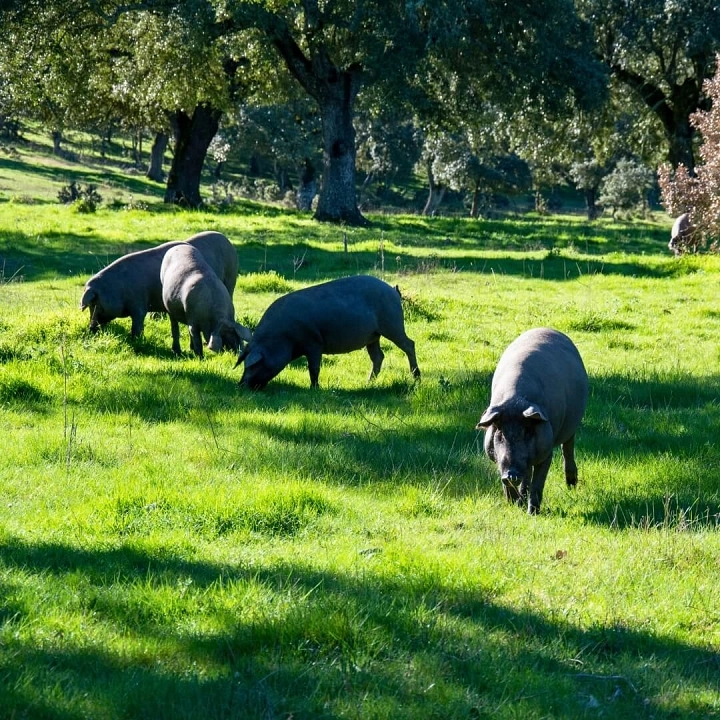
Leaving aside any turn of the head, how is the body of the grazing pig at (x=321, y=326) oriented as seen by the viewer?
to the viewer's left

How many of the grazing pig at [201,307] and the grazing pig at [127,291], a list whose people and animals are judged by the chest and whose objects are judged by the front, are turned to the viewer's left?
1

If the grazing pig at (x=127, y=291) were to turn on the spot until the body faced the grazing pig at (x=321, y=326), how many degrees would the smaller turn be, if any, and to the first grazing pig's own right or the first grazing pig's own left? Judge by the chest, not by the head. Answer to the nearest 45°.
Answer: approximately 135° to the first grazing pig's own left

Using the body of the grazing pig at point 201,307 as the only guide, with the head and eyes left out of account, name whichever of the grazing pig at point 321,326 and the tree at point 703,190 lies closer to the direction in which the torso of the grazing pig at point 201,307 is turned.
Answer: the grazing pig

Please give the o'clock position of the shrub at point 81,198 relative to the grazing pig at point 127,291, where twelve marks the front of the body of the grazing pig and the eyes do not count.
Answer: The shrub is roughly at 3 o'clock from the grazing pig.

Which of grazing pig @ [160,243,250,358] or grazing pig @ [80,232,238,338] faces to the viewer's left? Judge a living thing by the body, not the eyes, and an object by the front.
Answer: grazing pig @ [80,232,238,338]

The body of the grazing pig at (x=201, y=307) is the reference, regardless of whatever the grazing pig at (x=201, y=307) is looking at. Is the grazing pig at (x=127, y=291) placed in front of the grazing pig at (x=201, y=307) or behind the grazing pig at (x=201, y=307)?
behind

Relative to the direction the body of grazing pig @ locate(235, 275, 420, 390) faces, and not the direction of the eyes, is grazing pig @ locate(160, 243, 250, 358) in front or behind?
in front

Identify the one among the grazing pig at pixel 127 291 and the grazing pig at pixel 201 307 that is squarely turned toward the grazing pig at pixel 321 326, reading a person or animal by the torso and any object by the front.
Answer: the grazing pig at pixel 201 307

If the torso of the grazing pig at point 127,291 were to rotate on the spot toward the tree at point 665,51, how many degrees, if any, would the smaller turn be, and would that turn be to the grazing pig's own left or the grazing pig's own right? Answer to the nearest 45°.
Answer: approximately 135° to the grazing pig's own right

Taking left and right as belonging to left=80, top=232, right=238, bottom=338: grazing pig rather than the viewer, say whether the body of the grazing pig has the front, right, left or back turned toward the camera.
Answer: left

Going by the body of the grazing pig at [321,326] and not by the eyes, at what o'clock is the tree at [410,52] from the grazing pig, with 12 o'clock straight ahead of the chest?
The tree is roughly at 3 o'clock from the grazing pig.
